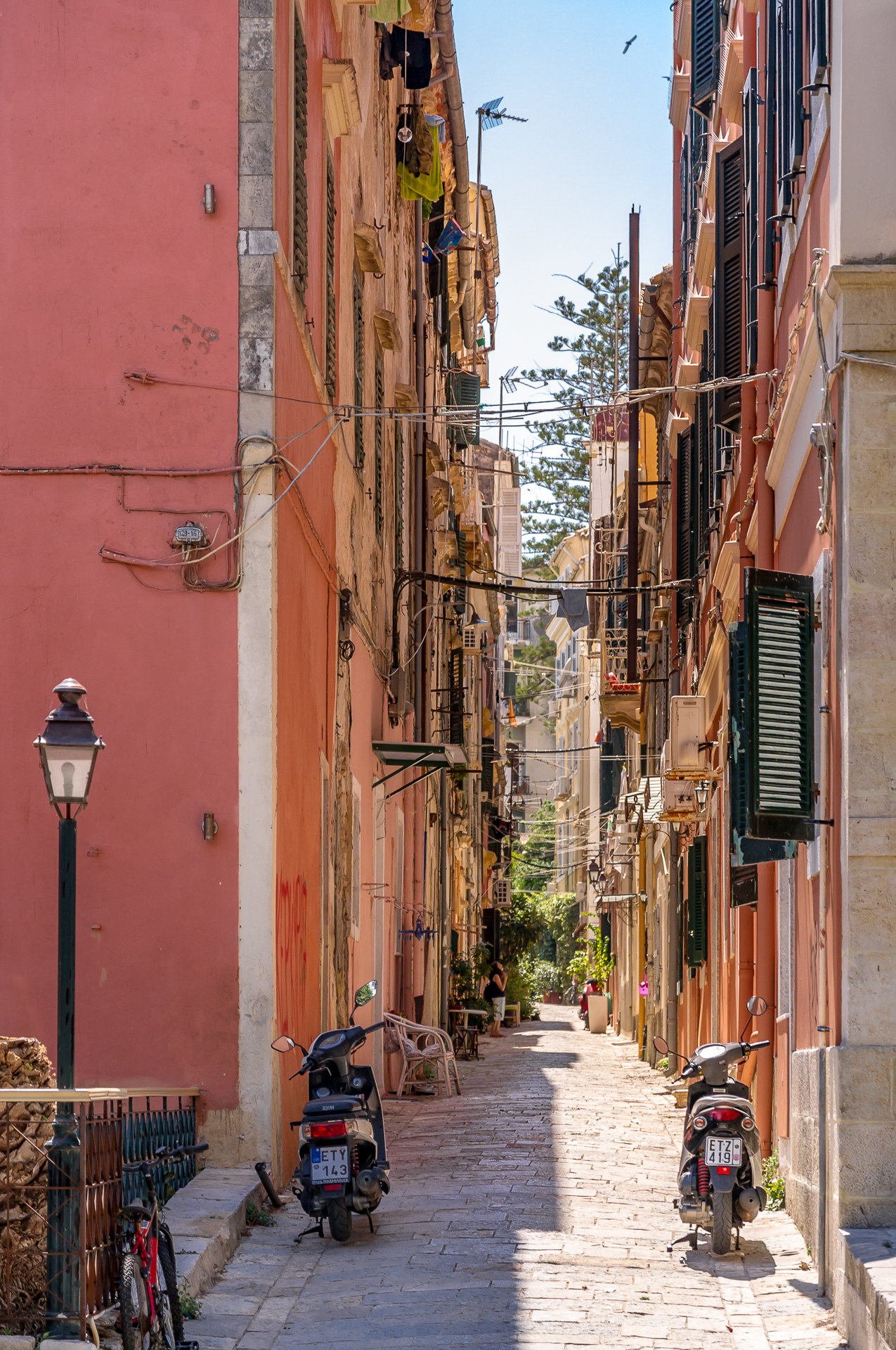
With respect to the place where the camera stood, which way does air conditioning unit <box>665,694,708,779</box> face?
facing to the left of the viewer

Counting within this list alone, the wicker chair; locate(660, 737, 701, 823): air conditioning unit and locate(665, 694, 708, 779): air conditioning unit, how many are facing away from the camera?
0

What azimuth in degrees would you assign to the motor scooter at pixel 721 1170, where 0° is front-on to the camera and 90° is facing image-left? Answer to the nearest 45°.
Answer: approximately 180°

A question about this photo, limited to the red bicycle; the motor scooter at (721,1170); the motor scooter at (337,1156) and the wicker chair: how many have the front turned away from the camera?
3

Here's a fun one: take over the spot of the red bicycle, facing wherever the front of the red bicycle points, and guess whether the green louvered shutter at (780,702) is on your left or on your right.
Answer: on your right

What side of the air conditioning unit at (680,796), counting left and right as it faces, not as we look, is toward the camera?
left

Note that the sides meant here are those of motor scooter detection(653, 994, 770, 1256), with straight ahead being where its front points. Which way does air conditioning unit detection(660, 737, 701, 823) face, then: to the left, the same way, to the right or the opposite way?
to the left

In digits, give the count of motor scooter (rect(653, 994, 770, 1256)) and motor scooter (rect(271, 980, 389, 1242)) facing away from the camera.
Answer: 2

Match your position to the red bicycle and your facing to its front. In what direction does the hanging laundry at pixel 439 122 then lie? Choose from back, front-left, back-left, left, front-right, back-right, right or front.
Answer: front

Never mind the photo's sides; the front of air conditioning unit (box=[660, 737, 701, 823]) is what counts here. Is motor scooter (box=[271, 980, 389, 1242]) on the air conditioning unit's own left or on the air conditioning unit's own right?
on the air conditioning unit's own left

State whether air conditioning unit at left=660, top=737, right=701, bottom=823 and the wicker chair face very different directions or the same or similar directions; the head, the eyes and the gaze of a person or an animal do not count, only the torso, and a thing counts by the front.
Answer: very different directions

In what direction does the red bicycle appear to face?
away from the camera

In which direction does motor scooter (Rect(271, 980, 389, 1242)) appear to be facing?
away from the camera

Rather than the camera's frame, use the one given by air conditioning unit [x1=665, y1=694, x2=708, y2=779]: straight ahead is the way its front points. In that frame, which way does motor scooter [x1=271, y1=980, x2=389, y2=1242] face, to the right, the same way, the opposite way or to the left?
to the right
